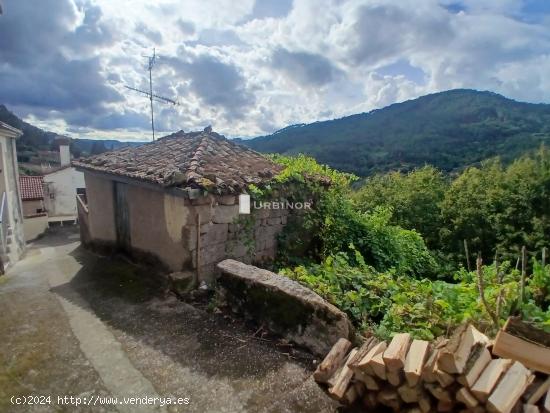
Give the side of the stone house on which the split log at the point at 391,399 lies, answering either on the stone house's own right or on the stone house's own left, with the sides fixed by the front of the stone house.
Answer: on the stone house's own left

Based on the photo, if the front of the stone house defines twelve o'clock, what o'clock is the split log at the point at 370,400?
The split log is roughly at 10 o'clock from the stone house.

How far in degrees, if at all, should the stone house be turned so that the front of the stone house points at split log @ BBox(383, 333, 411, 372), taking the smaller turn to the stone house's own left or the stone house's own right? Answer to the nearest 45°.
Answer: approximately 45° to the stone house's own left

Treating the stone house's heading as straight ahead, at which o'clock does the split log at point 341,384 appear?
The split log is roughly at 10 o'clock from the stone house.

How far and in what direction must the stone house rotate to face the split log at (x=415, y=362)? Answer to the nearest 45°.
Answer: approximately 45° to its left

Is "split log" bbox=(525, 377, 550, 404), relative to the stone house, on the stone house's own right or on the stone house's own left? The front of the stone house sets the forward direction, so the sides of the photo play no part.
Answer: on the stone house's own left

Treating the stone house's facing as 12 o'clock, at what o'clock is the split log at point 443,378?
The split log is roughly at 10 o'clock from the stone house.

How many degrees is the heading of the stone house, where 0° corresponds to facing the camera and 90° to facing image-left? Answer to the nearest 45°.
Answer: approximately 45°

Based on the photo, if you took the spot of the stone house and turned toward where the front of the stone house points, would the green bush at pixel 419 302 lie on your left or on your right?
on your left
